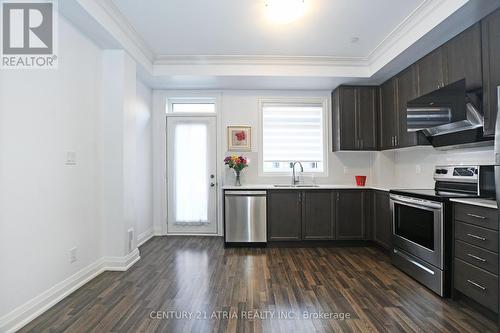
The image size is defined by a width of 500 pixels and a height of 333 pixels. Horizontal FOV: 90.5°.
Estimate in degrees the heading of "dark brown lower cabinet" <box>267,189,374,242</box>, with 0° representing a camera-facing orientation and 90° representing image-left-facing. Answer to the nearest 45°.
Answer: approximately 0°

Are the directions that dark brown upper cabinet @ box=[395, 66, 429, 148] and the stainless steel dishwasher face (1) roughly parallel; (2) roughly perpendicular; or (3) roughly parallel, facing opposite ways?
roughly perpendicular

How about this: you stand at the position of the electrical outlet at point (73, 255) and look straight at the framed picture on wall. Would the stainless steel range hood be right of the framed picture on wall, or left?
right

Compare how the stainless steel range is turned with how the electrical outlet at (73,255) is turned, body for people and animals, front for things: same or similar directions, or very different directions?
very different directions

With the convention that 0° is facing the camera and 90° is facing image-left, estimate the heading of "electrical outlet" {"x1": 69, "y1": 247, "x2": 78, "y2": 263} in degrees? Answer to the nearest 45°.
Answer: approximately 315°

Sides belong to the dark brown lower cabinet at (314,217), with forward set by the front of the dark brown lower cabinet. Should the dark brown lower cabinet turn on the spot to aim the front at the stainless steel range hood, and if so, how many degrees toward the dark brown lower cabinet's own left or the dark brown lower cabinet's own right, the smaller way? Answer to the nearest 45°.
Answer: approximately 45° to the dark brown lower cabinet's own left

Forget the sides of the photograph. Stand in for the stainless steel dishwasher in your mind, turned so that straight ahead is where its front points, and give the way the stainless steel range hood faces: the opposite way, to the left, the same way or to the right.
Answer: to the right
